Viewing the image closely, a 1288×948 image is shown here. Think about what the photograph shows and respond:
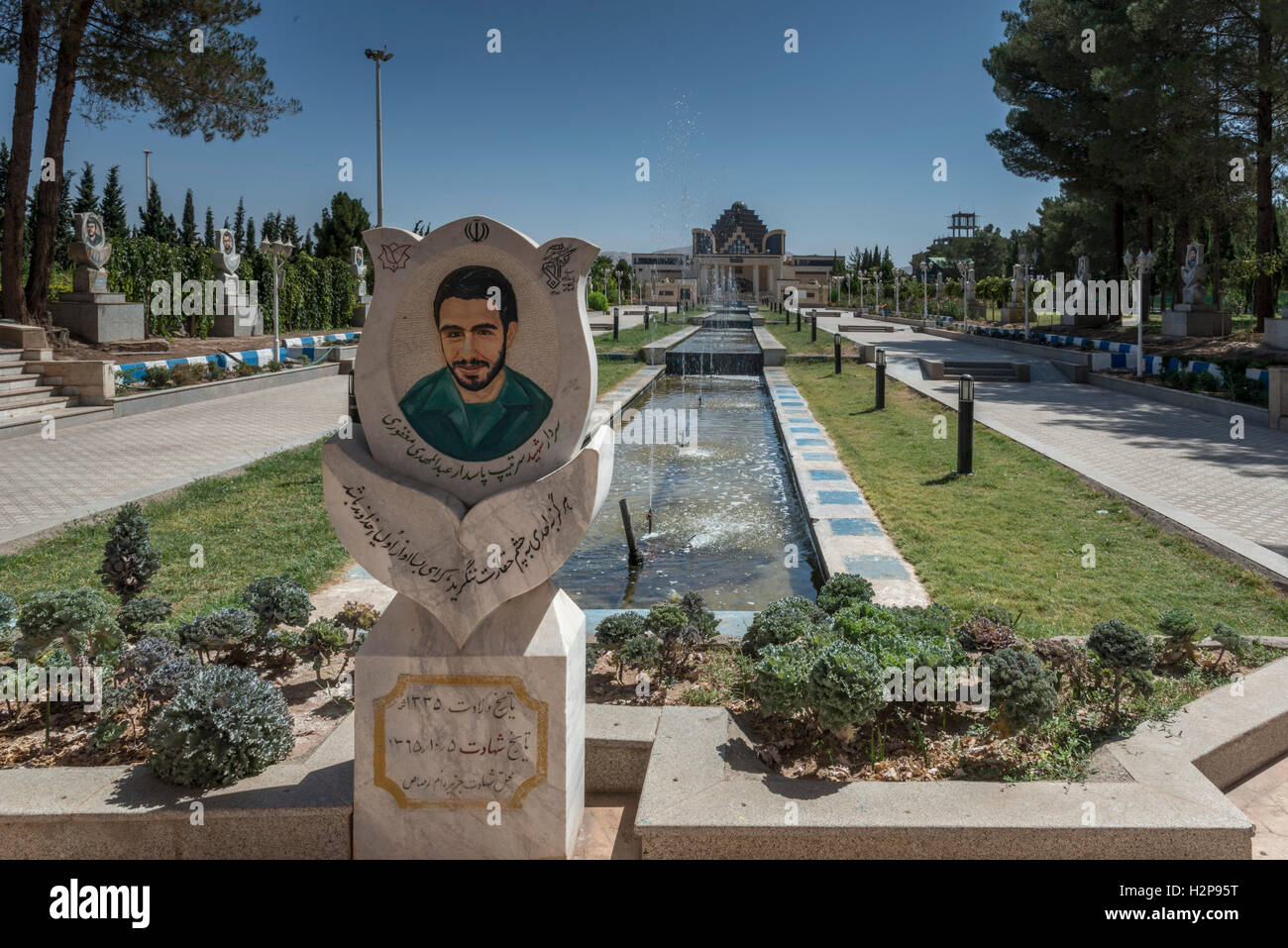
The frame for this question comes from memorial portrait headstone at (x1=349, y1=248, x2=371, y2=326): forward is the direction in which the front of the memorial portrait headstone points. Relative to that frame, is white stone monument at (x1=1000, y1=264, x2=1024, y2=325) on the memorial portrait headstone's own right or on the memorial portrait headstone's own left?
on the memorial portrait headstone's own left

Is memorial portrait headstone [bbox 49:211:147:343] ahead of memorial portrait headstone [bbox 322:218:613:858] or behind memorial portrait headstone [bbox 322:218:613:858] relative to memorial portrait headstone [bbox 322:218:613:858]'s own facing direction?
behind

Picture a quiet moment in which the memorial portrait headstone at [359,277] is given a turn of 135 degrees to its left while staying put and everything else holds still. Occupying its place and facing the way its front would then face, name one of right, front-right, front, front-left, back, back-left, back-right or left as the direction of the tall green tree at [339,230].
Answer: front

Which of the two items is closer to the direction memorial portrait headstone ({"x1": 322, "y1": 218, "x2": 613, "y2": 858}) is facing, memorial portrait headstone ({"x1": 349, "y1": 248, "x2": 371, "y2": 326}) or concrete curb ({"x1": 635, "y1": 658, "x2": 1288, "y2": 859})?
the concrete curb

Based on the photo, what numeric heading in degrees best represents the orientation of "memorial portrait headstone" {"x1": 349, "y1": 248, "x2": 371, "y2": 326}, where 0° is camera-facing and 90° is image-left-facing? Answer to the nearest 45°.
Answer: approximately 315°

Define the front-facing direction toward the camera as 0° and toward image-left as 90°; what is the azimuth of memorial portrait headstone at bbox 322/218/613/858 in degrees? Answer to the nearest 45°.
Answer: approximately 0°
